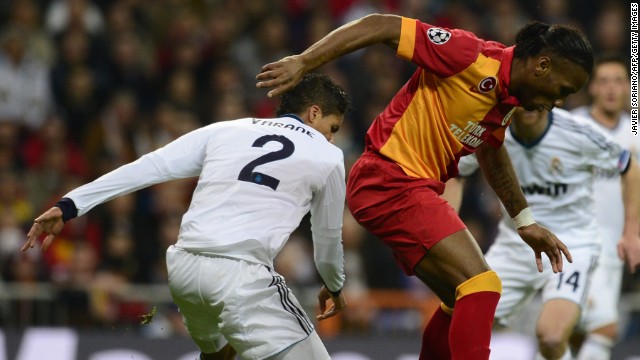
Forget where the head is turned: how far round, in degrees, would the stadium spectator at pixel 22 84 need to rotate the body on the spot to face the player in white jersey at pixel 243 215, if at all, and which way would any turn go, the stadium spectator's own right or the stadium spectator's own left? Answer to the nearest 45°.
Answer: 0° — they already face them

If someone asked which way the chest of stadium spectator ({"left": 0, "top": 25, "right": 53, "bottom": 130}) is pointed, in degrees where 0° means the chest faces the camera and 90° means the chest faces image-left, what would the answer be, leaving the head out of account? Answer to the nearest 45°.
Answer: approximately 0°

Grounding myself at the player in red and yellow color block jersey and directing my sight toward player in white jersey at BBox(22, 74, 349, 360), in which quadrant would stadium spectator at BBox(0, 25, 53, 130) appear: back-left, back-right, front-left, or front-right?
front-right

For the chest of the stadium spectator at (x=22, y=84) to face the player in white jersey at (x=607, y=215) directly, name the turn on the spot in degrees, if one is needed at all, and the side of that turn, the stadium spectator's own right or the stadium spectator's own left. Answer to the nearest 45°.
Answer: approximately 45° to the stadium spectator's own left
